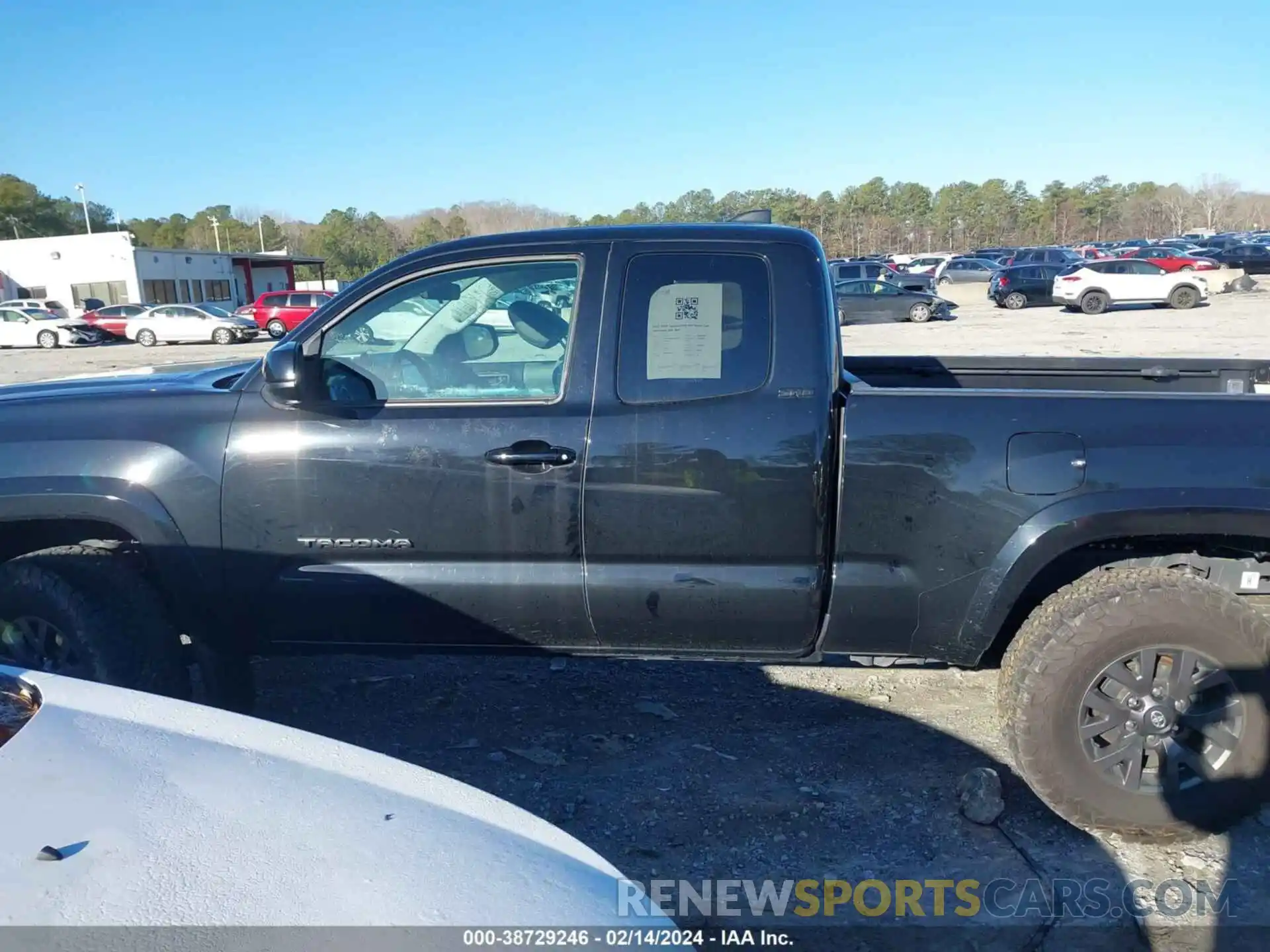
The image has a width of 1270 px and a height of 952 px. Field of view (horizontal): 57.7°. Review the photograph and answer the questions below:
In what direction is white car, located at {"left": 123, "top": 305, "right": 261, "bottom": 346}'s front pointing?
to the viewer's right

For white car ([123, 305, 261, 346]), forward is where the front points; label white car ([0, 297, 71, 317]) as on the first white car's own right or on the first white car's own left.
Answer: on the first white car's own left

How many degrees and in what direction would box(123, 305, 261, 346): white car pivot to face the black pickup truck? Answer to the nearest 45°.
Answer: approximately 90° to its right

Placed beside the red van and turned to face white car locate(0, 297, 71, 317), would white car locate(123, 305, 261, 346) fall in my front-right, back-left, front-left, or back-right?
front-left

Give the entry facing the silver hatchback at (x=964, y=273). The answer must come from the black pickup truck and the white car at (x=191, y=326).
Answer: the white car

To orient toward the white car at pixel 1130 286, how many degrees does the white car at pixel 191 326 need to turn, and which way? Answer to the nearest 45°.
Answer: approximately 45° to its right

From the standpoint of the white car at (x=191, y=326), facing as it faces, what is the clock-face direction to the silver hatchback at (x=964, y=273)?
The silver hatchback is roughly at 12 o'clock from the white car.

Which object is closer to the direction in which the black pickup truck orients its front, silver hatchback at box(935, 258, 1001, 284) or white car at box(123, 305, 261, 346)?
the white car

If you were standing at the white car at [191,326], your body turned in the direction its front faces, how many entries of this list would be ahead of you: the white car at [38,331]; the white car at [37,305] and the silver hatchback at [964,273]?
1

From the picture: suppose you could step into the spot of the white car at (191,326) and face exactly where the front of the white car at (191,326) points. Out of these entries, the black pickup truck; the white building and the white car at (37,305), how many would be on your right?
1

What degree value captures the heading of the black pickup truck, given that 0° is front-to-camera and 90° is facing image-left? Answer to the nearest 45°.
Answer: approximately 90°

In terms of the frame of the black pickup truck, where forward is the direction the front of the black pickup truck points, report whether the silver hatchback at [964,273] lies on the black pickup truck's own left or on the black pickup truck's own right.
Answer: on the black pickup truck's own right

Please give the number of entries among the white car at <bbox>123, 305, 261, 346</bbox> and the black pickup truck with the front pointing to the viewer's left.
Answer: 1

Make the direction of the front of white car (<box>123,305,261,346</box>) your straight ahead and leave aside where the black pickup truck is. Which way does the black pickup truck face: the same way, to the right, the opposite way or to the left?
the opposite way

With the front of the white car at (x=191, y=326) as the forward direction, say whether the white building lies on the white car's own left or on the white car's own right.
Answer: on the white car's own left

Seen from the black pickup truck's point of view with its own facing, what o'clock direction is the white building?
The white building is roughly at 2 o'clock from the black pickup truck.

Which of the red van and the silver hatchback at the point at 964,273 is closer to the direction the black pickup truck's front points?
the red van
